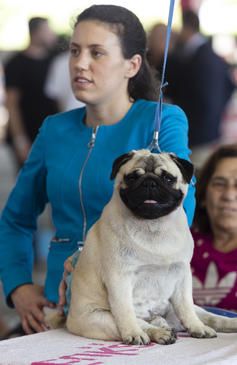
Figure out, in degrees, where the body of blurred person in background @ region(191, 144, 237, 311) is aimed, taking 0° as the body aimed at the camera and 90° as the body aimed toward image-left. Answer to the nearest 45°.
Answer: approximately 0°

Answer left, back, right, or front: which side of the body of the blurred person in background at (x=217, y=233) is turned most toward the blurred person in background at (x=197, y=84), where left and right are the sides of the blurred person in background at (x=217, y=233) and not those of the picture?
back

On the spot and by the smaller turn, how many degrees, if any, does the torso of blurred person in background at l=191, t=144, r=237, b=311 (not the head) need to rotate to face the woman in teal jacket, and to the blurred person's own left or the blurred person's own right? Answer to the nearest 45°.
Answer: approximately 45° to the blurred person's own right

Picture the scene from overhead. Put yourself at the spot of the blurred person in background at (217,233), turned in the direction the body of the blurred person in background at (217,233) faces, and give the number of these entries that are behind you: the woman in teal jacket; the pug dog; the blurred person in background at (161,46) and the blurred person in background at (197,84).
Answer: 2

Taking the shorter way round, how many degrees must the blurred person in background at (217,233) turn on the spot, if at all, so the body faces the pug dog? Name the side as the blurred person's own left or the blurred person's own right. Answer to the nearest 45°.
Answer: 0° — they already face it

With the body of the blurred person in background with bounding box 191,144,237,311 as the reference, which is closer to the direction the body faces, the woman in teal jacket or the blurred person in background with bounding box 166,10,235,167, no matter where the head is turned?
the woman in teal jacket

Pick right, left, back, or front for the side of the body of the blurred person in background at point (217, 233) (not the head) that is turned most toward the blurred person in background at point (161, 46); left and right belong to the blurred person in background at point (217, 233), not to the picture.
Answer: back

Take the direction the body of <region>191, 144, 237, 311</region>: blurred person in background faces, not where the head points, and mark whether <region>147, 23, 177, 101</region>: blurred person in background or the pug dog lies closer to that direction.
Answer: the pug dog
